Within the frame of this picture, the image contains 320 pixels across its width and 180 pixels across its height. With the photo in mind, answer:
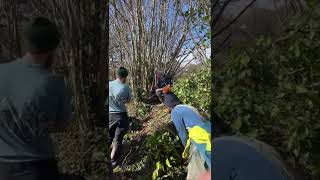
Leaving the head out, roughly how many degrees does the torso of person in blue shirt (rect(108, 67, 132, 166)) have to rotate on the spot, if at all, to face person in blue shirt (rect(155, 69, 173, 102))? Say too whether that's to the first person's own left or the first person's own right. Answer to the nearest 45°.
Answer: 0° — they already face them

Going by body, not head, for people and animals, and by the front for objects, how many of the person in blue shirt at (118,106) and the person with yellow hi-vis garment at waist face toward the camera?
0

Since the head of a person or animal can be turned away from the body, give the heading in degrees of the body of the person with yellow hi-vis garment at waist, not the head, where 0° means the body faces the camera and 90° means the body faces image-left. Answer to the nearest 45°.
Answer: approximately 135°

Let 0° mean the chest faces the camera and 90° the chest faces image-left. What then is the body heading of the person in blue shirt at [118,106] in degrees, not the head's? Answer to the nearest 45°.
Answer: approximately 225°
